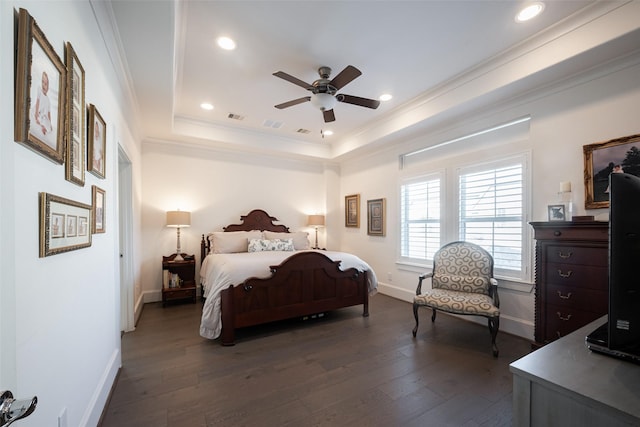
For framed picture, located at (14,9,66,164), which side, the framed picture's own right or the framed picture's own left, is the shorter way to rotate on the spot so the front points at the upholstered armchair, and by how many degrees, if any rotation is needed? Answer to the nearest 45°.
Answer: approximately 45° to the framed picture's own left

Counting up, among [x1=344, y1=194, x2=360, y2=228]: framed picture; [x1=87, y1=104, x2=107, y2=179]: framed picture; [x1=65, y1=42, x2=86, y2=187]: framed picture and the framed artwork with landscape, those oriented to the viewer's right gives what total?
2

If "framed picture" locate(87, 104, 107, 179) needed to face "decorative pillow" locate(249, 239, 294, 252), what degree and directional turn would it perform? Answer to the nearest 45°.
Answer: approximately 45° to its left

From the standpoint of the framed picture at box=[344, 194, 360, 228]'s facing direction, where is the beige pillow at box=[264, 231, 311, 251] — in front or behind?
in front

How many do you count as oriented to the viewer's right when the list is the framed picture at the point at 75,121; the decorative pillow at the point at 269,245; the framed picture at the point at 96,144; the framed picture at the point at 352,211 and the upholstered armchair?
2

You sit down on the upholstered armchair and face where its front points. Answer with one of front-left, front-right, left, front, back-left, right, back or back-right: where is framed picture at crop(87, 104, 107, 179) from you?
front

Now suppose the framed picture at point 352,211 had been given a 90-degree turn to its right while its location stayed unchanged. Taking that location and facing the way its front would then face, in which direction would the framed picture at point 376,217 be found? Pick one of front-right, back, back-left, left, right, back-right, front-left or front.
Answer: back

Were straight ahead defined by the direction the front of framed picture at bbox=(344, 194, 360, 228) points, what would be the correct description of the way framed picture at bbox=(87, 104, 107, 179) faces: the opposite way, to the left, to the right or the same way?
the opposite way

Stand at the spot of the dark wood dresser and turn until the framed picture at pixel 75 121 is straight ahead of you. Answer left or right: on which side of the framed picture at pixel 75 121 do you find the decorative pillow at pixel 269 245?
right

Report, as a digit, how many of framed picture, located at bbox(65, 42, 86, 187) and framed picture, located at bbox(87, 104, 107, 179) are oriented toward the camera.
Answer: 0

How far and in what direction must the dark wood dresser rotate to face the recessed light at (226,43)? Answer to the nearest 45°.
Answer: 0° — it already faces it

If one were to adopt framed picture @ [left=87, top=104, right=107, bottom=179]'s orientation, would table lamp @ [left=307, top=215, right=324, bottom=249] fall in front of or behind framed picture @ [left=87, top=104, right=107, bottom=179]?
in front

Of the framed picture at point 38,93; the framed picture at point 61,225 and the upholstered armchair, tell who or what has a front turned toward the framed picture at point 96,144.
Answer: the upholstered armchair

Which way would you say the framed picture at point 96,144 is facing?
to the viewer's right

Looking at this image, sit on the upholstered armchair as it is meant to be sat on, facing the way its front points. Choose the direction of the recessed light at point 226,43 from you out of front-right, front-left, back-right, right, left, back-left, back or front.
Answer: front

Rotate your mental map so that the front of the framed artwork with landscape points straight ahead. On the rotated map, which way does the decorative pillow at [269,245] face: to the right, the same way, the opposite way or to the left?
to the left

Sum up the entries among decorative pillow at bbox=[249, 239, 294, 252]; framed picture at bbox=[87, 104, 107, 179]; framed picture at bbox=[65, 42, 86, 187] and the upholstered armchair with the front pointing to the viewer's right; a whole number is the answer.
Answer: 2

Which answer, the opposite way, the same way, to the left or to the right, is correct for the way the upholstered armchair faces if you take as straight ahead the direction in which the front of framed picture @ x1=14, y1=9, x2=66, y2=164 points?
the opposite way

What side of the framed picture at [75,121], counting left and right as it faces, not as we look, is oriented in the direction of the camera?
right
